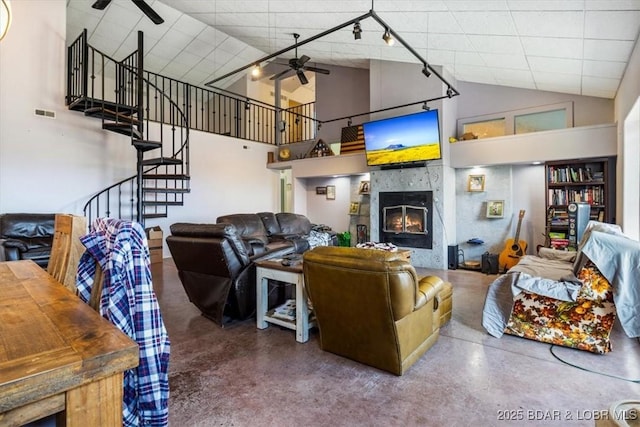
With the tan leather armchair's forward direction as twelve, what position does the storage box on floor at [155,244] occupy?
The storage box on floor is roughly at 9 o'clock from the tan leather armchair.

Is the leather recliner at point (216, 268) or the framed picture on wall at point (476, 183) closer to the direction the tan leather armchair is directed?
the framed picture on wall

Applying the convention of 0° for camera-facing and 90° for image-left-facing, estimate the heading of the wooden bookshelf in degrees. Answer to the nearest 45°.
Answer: approximately 45°

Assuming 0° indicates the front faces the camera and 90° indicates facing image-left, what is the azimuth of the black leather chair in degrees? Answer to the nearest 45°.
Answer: approximately 315°

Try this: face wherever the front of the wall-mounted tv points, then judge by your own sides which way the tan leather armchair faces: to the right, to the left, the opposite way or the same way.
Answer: the opposite way

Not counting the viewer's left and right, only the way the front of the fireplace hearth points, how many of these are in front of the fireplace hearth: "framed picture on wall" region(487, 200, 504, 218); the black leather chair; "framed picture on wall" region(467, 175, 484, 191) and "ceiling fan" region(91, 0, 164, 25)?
2

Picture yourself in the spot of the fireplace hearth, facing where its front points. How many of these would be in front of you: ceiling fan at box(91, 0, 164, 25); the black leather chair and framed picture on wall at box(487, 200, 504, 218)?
2

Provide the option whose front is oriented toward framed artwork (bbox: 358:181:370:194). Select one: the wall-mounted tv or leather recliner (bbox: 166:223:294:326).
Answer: the leather recliner

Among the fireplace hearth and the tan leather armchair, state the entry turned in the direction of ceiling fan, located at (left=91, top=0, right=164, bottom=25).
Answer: the fireplace hearth

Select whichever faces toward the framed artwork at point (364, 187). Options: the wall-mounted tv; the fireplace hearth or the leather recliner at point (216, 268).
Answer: the leather recliner

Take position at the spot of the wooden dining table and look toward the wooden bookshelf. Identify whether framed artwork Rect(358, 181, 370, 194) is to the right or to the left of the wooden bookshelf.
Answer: left
